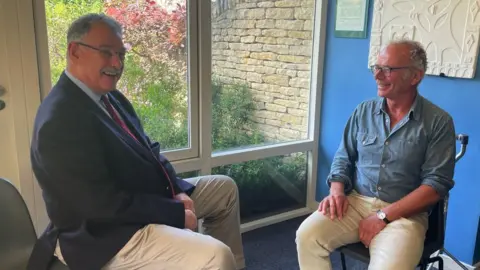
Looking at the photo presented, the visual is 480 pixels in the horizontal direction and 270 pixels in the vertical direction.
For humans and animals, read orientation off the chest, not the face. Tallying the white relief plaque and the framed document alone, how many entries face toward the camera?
2

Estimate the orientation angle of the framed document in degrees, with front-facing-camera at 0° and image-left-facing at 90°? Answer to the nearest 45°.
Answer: approximately 0°

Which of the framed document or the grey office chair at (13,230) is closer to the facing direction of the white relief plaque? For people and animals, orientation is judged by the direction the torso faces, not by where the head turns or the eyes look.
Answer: the grey office chair

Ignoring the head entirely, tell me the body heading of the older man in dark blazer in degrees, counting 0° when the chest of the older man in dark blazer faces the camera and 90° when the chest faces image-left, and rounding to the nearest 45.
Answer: approximately 315°

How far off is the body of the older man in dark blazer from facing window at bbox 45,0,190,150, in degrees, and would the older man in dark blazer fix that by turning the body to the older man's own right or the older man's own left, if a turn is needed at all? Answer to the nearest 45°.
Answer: approximately 135° to the older man's own left

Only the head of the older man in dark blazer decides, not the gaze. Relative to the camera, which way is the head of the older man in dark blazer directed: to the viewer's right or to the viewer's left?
to the viewer's right

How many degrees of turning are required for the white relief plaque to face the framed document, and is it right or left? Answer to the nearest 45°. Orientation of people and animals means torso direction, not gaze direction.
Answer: approximately 135° to its right

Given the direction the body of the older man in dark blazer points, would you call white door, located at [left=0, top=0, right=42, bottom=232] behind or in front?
behind

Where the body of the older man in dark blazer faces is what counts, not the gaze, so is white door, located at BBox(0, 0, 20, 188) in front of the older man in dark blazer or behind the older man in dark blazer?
behind

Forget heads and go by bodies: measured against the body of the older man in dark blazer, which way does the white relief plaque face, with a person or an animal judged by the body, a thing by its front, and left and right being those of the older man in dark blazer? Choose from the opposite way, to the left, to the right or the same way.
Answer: to the right
